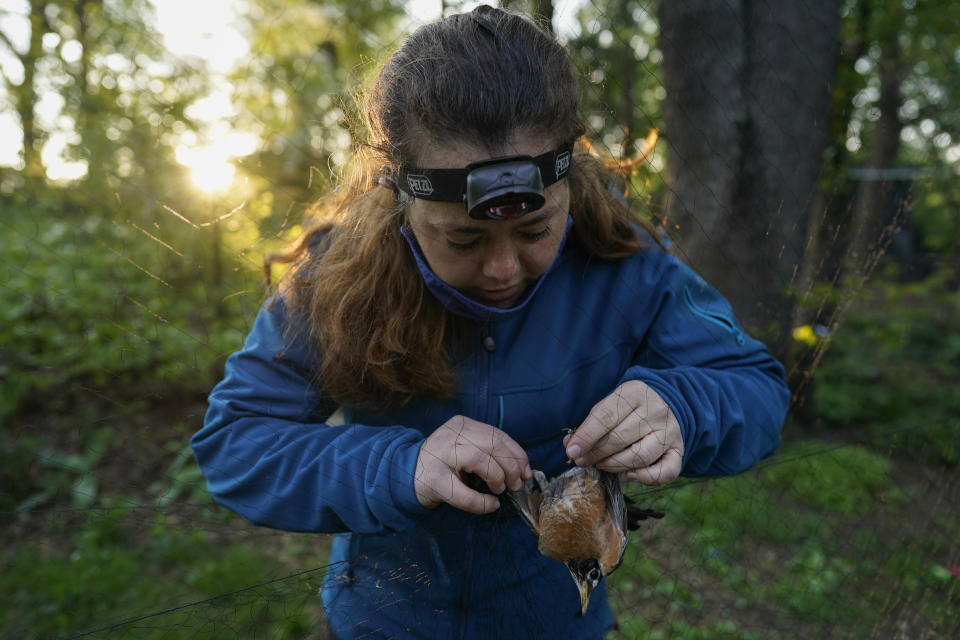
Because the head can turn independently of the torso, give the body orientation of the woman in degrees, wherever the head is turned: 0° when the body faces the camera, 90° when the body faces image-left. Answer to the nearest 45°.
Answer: approximately 0°

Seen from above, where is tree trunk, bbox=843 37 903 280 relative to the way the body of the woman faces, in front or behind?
behind

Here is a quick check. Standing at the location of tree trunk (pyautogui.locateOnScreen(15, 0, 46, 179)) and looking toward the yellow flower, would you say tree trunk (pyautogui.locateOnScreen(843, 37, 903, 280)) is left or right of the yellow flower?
left

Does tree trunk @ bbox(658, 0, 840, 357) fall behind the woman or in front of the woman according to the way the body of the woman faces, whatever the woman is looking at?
behind

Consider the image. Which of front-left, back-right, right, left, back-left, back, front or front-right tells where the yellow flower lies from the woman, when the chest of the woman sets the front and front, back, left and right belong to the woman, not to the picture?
back-left

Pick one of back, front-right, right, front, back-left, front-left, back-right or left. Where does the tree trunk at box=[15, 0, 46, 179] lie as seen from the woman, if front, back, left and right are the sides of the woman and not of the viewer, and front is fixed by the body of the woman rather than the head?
back-right
